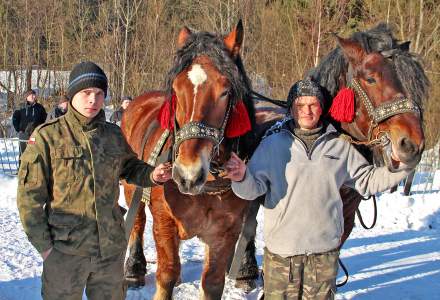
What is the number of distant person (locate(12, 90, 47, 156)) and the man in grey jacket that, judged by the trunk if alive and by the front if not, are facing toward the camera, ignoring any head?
2

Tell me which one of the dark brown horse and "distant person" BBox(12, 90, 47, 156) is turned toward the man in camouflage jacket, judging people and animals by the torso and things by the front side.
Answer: the distant person

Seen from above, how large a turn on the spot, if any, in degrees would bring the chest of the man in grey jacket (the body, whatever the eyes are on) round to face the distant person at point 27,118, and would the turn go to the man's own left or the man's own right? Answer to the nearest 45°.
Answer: approximately 135° to the man's own right

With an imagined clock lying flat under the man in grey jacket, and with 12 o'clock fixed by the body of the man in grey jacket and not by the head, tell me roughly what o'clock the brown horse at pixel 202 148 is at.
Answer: The brown horse is roughly at 3 o'clock from the man in grey jacket.

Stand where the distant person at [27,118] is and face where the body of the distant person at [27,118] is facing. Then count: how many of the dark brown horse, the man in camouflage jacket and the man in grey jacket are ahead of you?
3

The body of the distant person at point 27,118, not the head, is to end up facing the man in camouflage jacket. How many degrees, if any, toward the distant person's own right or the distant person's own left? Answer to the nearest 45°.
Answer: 0° — they already face them

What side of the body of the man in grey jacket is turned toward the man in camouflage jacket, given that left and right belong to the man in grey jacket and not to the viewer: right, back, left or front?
right

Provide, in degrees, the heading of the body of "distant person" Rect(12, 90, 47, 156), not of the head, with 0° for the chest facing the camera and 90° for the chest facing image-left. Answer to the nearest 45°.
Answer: approximately 0°

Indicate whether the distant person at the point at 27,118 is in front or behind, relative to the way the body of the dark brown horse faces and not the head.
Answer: behind

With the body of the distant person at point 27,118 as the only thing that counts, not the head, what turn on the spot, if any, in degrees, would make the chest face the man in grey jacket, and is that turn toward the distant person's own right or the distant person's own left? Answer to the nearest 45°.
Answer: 0° — they already face them

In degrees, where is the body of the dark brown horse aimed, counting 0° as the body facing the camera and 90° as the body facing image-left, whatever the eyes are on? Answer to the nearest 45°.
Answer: approximately 315°
